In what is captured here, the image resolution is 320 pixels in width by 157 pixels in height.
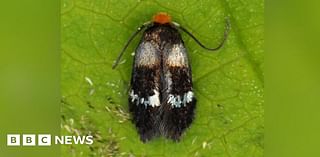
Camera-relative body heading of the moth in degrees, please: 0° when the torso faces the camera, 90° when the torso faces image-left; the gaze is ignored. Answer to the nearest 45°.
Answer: approximately 180°
